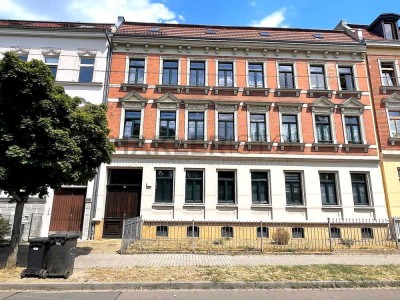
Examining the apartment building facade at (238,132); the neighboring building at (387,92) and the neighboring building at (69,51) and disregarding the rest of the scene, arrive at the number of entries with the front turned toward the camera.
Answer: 3

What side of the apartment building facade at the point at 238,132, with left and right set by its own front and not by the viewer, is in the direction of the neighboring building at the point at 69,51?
right

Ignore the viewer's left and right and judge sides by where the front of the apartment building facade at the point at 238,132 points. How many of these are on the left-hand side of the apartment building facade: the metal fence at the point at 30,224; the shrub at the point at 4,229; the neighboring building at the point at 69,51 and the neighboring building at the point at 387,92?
1

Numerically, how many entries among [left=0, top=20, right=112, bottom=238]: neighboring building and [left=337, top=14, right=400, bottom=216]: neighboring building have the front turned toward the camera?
2

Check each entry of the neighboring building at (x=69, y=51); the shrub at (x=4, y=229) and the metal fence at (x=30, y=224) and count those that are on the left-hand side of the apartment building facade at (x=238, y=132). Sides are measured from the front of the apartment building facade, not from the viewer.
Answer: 0

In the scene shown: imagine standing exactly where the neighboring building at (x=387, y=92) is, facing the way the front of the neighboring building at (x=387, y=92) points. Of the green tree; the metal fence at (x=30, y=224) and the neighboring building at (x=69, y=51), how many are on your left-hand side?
0

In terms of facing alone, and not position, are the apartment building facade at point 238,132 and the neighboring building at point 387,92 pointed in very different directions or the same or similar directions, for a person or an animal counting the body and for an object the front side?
same or similar directions

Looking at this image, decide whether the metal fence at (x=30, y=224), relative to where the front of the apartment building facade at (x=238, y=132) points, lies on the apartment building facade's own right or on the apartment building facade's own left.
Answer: on the apartment building facade's own right

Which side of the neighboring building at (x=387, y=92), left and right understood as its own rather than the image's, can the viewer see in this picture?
front

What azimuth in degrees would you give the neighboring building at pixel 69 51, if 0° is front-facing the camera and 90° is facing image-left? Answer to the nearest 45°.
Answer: approximately 0°

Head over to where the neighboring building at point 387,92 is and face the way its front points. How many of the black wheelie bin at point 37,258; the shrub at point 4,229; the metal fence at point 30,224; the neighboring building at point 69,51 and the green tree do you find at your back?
0
